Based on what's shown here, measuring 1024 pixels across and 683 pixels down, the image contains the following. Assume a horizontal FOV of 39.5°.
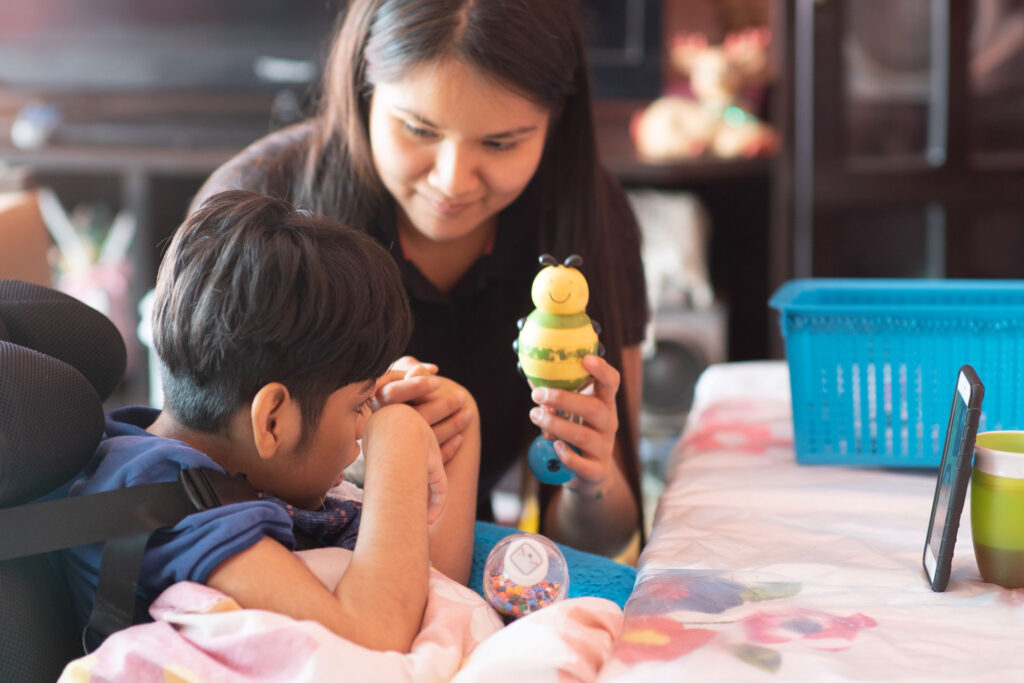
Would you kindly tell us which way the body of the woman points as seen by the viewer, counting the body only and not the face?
toward the camera

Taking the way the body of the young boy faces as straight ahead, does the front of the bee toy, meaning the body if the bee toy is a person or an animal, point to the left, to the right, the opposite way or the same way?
to the right

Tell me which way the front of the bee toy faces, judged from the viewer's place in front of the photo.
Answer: facing the viewer

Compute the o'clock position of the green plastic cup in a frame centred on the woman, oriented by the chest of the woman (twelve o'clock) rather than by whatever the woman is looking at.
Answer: The green plastic cup is roughly at 11 o'clock from the woman.

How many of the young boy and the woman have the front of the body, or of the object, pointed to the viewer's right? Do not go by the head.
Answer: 1

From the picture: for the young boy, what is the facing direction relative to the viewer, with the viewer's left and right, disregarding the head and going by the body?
facing to the right of the viewer

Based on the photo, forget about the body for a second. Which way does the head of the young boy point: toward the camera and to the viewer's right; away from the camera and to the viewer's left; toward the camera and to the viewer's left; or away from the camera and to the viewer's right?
away from the camera and to the viewer's right

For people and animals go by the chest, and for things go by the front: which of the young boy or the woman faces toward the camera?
the woman

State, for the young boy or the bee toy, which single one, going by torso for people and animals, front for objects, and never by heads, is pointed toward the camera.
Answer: the bee toy

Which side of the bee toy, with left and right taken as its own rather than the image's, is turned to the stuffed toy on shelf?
back
